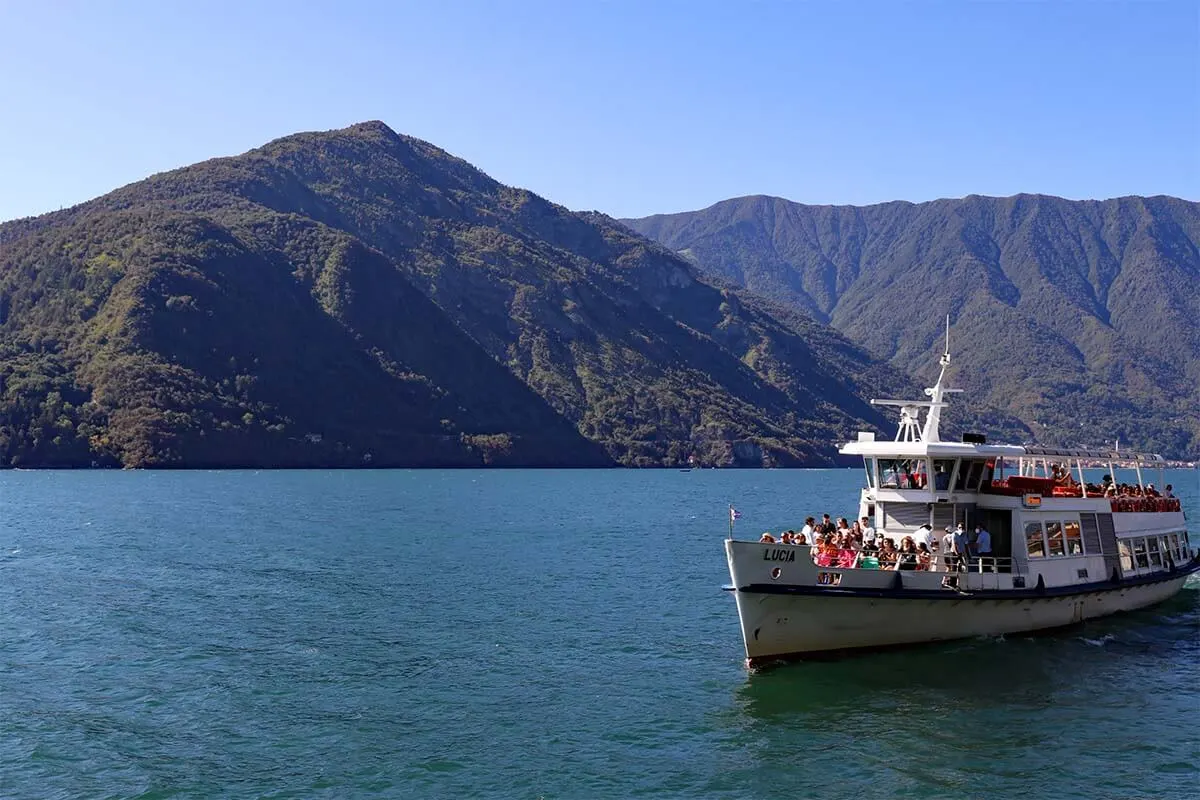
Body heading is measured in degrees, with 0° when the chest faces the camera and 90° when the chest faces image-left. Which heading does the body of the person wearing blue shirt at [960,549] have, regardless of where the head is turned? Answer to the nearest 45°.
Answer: approximately 45°

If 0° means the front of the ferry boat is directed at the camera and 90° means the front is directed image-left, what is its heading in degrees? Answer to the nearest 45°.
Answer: approximately 45°
